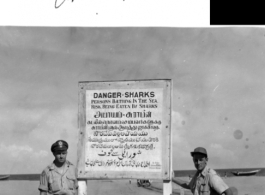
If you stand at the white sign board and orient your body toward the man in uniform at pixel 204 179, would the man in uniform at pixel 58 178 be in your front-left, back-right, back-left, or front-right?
back-right

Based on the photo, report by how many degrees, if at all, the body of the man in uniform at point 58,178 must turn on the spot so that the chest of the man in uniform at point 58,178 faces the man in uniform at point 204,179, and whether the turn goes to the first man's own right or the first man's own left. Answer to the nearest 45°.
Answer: approximately 90° to the first man's own left

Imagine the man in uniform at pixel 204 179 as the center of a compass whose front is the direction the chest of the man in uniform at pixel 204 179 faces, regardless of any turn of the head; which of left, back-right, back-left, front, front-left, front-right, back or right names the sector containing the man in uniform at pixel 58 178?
front-right

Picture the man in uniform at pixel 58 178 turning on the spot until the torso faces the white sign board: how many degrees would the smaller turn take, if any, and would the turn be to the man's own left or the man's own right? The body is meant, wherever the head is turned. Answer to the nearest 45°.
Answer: approximately 90° to the man's own left

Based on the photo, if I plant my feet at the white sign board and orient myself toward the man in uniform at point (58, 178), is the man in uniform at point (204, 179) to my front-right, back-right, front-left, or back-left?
back-left

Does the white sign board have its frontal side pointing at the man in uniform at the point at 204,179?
no

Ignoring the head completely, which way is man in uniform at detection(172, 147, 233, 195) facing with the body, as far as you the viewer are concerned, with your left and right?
facing the viewer and to the left of the viewer

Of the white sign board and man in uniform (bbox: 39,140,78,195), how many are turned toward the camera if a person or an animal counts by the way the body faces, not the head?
2

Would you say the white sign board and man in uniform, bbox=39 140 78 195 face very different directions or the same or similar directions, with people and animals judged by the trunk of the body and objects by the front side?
same or similar directions

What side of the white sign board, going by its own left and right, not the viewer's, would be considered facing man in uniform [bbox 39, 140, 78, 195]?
right

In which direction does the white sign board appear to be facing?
toward the camera

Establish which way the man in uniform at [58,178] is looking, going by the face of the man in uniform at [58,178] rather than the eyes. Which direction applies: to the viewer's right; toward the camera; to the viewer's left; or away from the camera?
toward the camera

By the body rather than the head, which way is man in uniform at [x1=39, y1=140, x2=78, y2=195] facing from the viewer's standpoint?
toward the camera

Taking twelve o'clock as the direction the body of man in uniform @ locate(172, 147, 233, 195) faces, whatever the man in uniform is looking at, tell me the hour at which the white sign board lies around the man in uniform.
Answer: The white sign board is roughly at 2 o'clock from the man in uniform.
